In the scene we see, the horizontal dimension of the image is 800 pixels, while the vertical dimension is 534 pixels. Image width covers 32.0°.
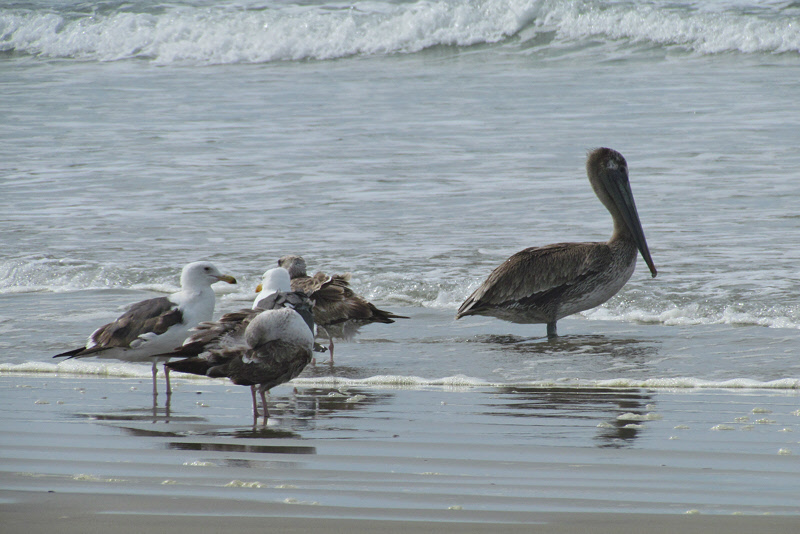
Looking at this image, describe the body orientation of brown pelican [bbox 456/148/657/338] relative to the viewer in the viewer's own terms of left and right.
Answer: facing to the right of the viewer
